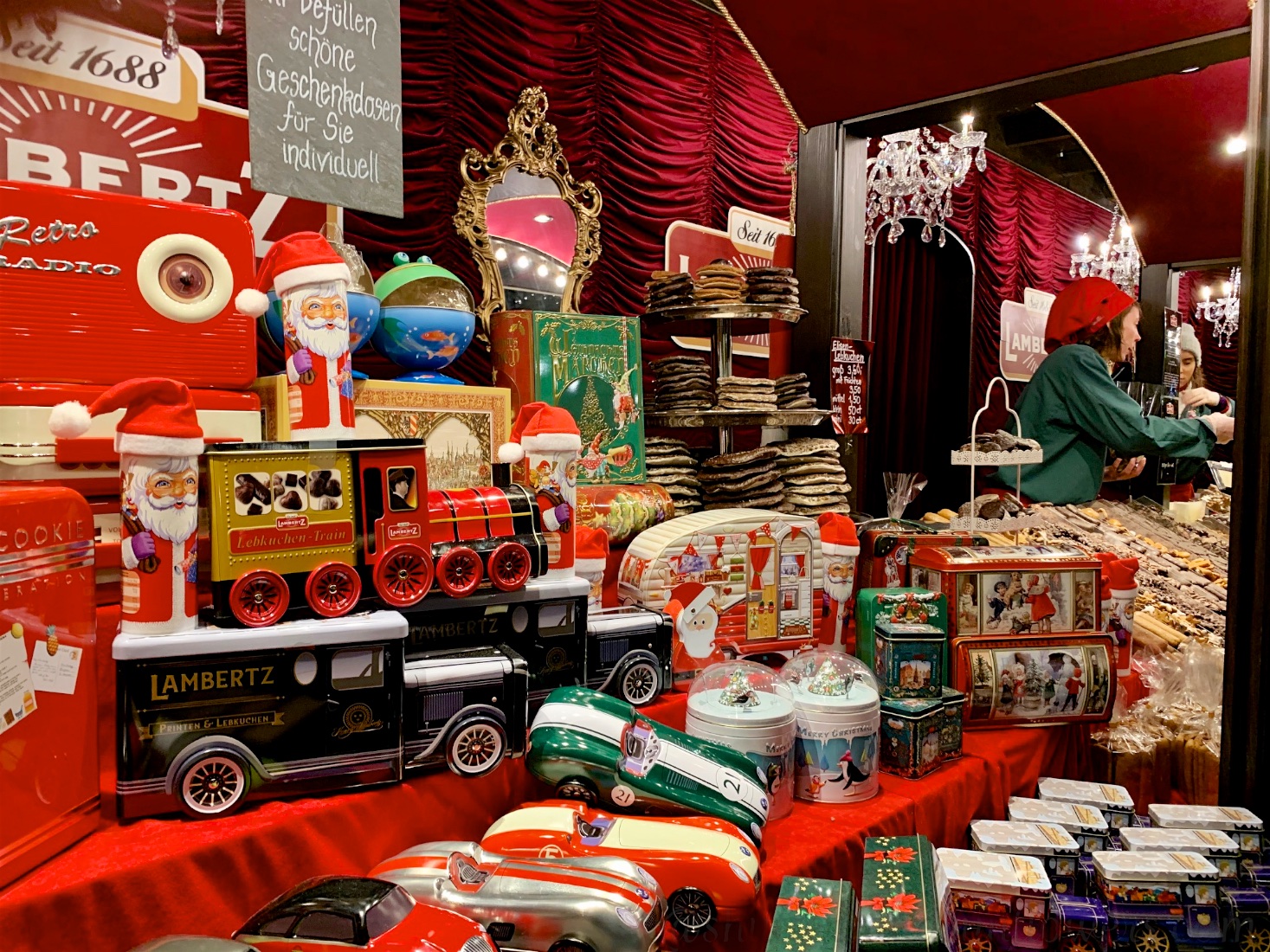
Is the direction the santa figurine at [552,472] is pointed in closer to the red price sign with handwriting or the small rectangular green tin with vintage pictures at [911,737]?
the small rectangular green tin with vintage pictures

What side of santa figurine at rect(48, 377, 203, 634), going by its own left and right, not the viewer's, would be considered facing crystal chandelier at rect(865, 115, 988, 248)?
left

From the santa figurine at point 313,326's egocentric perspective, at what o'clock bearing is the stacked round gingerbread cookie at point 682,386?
The stacked round gingerbread cookie is roughly at 9 o'clock from the santa figurine.

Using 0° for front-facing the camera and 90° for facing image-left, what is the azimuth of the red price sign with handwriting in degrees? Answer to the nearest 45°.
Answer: approximately 0°

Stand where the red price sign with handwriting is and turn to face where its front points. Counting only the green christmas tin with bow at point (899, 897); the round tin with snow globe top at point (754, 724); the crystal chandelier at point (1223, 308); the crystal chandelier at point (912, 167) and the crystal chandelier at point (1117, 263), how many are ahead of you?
2

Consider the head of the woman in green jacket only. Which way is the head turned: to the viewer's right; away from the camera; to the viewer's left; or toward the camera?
to the viewer's right

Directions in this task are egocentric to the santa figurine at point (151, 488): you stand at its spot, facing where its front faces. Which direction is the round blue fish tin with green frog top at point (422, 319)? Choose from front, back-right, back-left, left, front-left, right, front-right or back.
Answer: left

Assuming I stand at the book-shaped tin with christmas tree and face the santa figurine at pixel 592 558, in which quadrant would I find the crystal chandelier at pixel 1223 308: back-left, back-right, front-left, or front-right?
back-left

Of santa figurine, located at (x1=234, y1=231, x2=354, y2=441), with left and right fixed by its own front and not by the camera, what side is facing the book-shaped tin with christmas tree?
left
